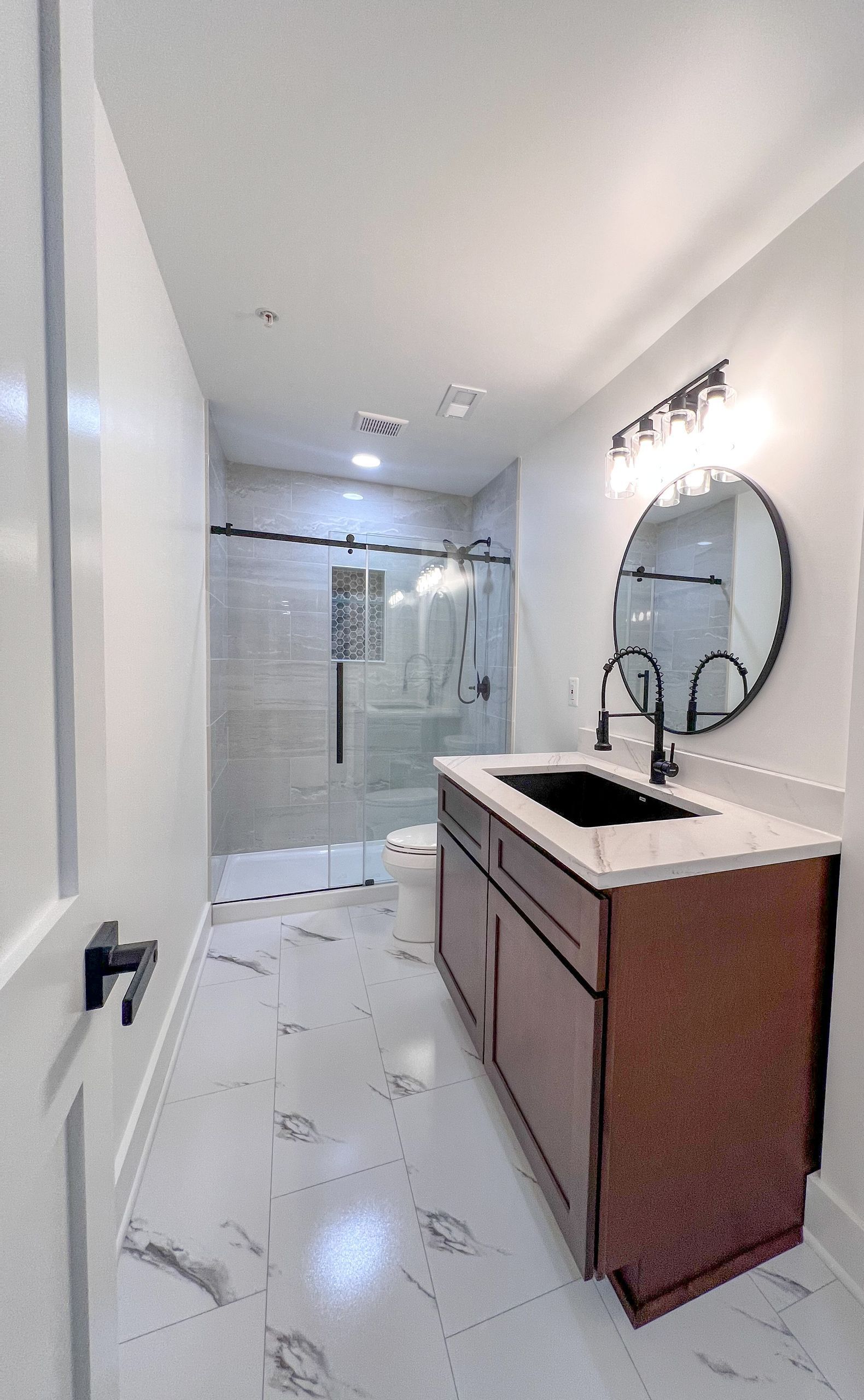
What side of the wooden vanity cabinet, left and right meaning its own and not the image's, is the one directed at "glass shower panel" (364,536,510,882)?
right

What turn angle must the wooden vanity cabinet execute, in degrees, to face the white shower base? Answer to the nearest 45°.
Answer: approximately 90° to its right

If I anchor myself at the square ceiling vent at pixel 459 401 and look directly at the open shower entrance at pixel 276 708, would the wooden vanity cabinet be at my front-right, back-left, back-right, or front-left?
back-left

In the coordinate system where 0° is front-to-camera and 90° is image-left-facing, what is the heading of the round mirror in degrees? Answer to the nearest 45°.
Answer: approximately 45°

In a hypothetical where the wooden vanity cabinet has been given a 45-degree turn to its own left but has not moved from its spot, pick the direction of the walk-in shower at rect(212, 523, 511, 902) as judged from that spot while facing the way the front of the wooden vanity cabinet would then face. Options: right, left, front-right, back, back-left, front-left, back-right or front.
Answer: back-right

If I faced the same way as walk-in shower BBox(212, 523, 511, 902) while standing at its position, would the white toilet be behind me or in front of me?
in front

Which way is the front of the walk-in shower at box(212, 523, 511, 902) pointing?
toward the camera
